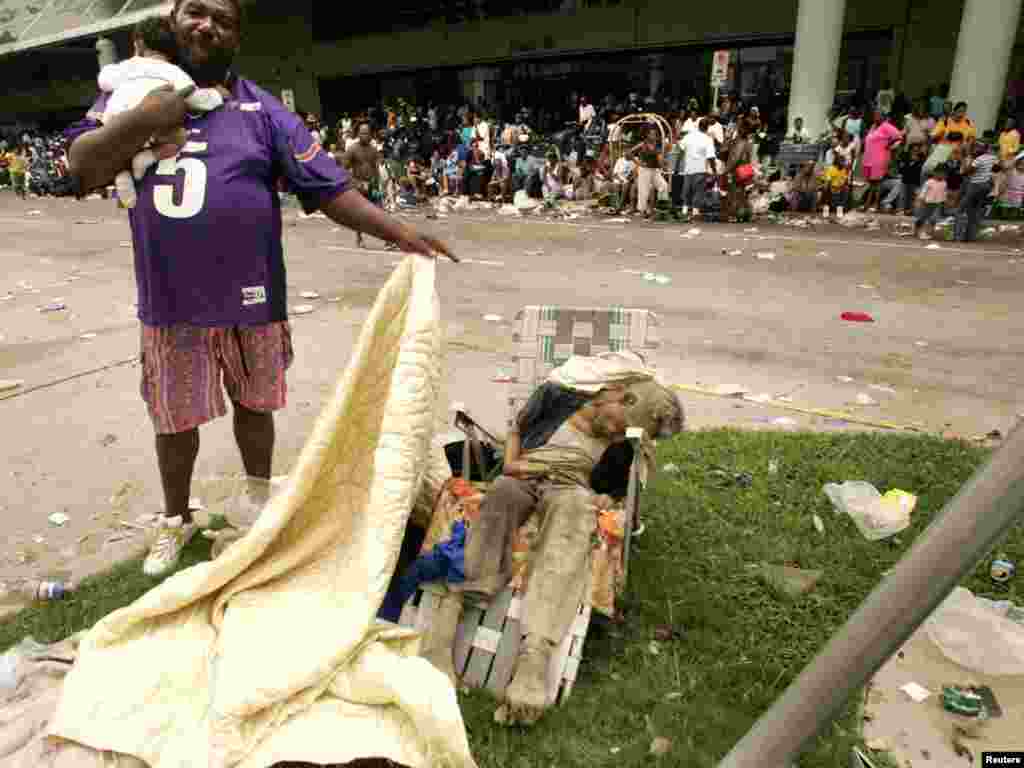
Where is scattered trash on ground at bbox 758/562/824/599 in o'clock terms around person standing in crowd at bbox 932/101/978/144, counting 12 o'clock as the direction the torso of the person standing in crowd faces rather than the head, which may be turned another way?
The scattered trash on ground is roughly at 12 o'clock from the person standing in crowd.

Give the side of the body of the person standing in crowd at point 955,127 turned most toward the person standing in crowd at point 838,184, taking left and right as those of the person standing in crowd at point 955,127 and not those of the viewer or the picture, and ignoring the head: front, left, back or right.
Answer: right

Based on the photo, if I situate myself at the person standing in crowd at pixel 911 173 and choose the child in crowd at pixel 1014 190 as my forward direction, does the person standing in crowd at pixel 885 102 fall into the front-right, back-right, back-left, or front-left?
back-left

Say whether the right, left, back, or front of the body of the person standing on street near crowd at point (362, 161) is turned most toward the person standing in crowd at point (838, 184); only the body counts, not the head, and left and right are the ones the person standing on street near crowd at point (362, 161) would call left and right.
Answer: left

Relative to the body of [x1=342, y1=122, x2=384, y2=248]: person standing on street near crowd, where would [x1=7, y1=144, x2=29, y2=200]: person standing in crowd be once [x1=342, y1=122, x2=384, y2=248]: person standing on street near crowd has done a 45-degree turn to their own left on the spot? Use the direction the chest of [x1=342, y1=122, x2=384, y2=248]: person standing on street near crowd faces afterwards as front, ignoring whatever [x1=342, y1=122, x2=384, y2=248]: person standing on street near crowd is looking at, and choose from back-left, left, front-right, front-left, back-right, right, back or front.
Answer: back

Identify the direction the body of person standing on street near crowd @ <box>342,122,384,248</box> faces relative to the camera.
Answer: toward the camera

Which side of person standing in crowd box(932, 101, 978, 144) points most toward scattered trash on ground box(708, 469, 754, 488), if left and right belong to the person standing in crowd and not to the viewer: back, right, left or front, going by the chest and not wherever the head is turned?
front

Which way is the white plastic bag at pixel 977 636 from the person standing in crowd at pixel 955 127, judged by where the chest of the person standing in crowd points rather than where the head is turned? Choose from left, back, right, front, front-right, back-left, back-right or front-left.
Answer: front

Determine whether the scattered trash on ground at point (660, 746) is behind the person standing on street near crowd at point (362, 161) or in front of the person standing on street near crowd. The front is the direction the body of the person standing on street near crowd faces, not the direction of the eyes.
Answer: in front

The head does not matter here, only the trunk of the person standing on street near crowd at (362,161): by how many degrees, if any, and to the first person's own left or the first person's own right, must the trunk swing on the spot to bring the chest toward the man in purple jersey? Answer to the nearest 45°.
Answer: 0° — they already face them

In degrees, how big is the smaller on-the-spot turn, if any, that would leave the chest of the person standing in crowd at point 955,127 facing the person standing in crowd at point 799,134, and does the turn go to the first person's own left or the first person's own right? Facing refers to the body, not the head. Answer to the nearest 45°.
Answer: approximately 135° to the first person's own right

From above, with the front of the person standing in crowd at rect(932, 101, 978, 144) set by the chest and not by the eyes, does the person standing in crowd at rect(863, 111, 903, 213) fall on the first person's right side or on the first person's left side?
on the first person's right side

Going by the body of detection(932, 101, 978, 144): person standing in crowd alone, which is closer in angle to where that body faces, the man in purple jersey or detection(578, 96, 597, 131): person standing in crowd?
the man in purple jersey

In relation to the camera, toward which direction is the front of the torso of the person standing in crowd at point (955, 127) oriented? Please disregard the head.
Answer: toward the camera

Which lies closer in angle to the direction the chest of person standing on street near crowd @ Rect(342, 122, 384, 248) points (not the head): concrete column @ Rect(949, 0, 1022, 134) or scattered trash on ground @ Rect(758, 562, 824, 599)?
the scattered trash on ground
